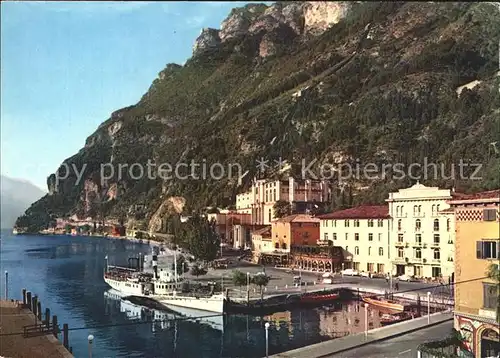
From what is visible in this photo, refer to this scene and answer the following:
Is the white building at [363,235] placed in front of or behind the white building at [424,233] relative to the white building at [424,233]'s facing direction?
behind

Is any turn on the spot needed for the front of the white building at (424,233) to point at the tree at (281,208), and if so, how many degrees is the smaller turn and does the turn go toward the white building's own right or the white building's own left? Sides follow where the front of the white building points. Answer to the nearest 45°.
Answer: approximately 135° to the white building's own right

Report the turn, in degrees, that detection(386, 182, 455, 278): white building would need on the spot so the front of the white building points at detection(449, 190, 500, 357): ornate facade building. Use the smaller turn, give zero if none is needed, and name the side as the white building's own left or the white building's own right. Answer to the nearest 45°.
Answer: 0° — it already faces it

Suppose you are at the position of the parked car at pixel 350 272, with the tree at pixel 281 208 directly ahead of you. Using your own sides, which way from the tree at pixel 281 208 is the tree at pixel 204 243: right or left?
left

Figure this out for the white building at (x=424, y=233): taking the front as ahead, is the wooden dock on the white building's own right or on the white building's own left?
on the white building's own right

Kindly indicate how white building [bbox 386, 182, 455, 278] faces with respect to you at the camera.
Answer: facing the viewer

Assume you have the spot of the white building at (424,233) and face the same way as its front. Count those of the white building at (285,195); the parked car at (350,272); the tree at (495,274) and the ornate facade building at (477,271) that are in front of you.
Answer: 2

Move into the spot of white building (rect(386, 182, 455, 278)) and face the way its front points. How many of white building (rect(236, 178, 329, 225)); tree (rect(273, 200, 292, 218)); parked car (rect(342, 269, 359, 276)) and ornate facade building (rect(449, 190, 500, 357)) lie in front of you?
1
